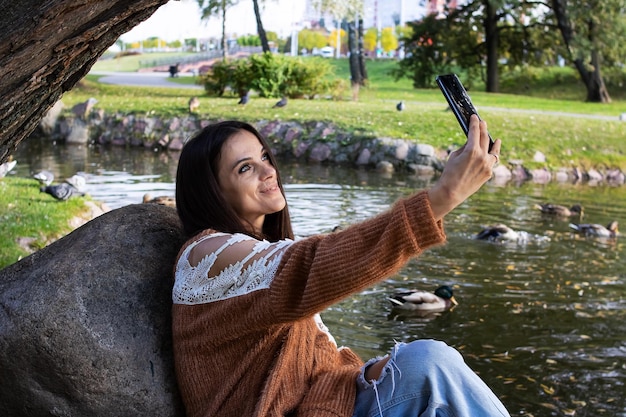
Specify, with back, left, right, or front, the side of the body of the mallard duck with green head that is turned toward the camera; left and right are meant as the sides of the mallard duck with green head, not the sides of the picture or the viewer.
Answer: right

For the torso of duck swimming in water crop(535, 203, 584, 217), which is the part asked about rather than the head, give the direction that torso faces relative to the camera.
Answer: to the viewer's right

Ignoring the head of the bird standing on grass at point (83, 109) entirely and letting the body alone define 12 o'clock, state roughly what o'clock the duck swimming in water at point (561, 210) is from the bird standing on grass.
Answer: The duck swimming in water is roughly at 2 o'clock from the bird standing on grass.

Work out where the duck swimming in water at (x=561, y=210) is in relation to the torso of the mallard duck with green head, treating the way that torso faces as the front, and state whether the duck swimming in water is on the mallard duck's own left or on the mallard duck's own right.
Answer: on the mallard duck's own left

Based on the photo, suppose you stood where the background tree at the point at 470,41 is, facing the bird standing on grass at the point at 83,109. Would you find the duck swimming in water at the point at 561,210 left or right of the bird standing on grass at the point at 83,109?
left

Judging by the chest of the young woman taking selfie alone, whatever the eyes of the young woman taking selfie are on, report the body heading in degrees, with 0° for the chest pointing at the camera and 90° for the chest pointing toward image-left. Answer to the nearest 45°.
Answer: approximately 270°

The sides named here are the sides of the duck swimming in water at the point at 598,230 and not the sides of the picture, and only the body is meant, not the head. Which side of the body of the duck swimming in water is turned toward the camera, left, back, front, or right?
right

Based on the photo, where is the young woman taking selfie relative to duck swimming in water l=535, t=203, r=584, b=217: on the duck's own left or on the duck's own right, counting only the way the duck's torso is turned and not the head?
on the duck's own right
